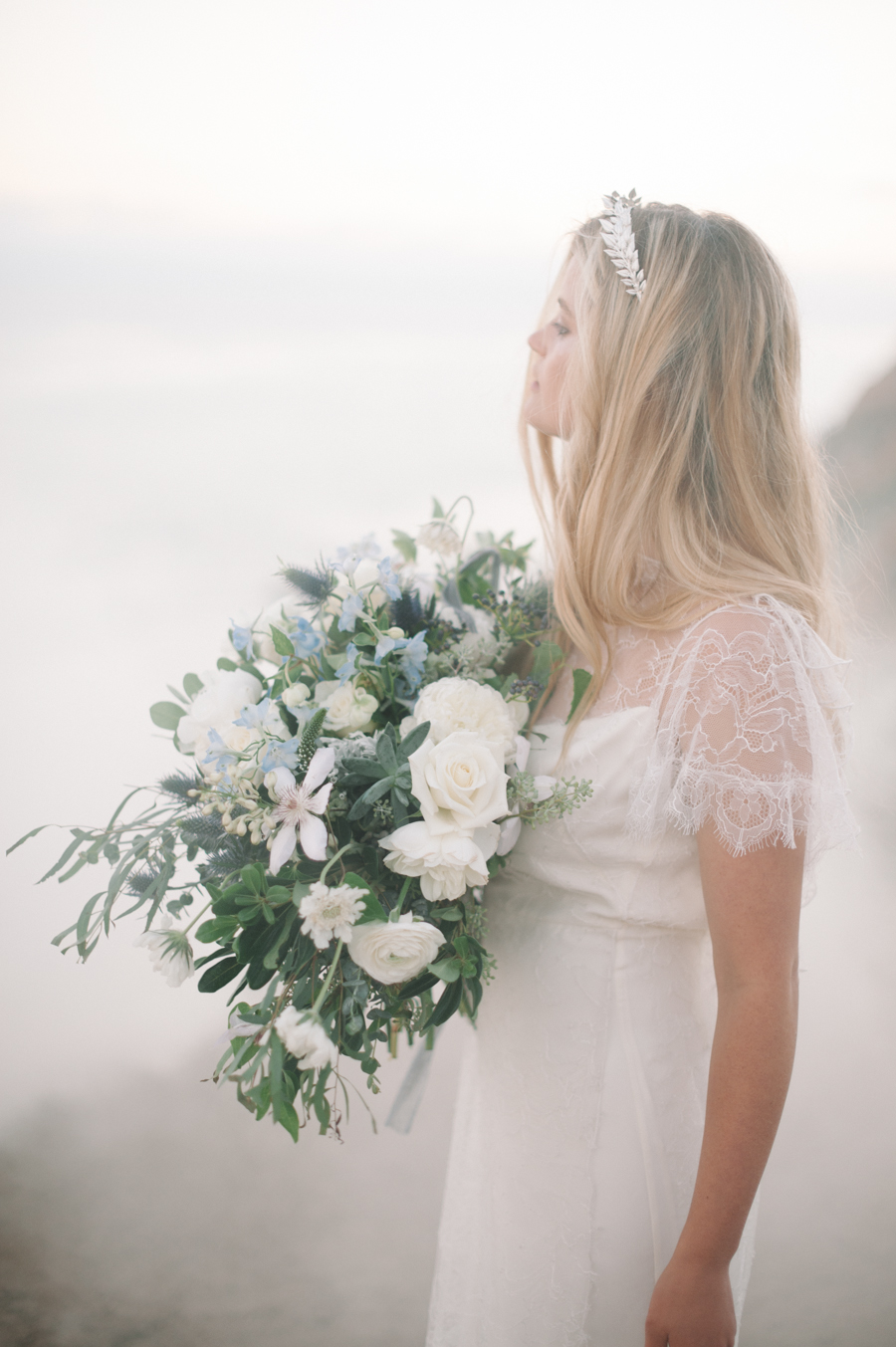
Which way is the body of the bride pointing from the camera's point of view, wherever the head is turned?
to the viewer's left

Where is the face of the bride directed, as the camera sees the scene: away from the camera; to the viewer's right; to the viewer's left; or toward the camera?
to the viewer's left
